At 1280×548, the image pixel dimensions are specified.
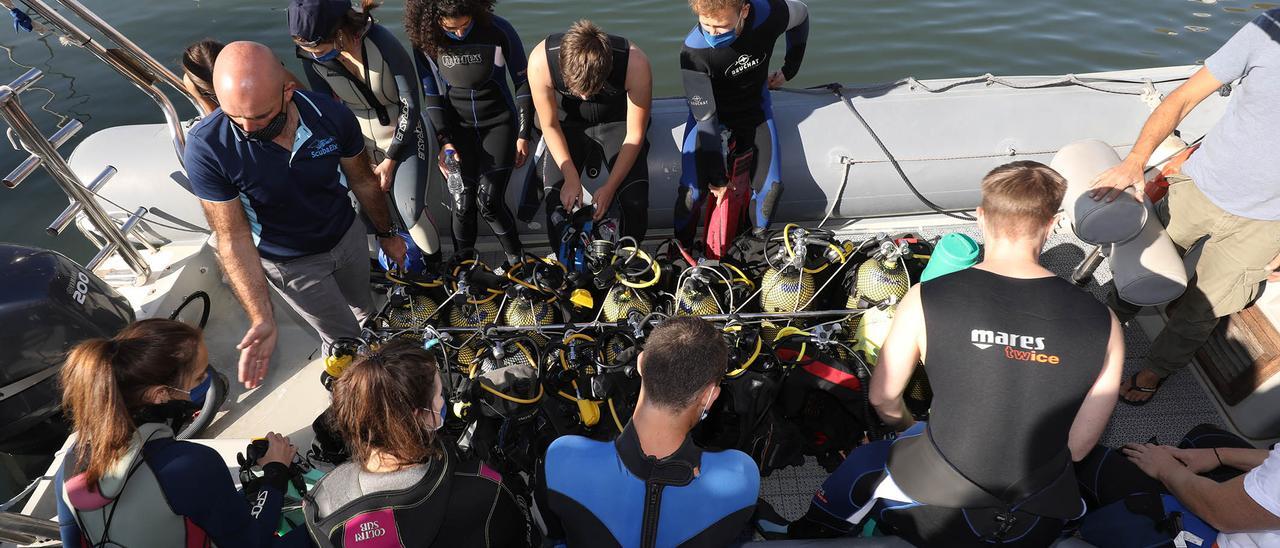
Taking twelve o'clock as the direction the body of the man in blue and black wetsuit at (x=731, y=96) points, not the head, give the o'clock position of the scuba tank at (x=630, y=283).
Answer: The scuba tank is roughly at 1 o'clock from the man in blue and black wetsuit.

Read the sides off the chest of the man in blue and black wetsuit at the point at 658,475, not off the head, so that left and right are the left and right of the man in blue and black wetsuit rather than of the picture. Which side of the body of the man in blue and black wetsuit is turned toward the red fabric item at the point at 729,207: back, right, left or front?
front

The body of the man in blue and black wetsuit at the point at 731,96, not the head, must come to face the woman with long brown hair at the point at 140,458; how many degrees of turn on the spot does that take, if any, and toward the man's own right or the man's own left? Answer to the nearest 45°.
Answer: approximately 45° to the man's own right

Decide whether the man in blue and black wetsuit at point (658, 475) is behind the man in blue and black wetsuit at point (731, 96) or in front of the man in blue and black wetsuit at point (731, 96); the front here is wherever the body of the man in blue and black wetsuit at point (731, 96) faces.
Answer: in front

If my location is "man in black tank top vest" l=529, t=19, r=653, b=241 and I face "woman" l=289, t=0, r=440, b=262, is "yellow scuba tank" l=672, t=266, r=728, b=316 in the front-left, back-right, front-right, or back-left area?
back-left

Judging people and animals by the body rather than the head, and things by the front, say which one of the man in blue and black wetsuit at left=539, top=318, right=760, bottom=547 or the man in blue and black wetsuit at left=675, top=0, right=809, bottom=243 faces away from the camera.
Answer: the man in blue and black wetsuit at left=539, top=318, right=760, bottom=547

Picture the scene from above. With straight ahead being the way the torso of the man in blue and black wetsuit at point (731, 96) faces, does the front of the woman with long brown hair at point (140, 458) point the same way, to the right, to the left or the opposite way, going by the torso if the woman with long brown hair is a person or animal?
the opposite way

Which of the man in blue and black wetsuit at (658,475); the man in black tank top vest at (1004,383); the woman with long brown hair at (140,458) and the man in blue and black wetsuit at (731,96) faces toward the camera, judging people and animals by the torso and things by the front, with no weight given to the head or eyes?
the man in blue and black wetsuit at (731,96)

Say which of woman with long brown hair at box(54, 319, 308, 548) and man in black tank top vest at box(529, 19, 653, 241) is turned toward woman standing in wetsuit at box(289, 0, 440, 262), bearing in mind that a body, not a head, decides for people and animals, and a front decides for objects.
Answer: the woman with long brown hair

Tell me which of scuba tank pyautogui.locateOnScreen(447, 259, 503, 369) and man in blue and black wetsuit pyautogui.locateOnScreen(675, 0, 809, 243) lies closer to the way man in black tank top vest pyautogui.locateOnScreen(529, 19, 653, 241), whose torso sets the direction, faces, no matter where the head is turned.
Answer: the scuba tank

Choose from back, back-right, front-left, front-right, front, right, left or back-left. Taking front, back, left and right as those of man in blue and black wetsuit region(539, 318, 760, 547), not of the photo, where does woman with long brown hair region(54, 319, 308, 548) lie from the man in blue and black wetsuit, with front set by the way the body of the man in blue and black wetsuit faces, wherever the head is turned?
left

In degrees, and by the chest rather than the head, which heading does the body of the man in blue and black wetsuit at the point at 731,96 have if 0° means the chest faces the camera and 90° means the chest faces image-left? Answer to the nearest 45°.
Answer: approximately 0°

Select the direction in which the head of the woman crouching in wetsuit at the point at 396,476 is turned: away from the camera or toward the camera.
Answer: away from the camera

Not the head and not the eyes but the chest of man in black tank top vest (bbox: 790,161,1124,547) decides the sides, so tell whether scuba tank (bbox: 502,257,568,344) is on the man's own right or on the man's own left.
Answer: on the man's own left

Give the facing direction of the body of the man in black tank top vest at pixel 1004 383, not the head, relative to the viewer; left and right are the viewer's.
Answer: facing away from the viewer

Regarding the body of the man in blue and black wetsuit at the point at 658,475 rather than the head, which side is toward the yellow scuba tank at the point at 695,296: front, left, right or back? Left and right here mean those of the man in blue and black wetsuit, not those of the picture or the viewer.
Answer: front

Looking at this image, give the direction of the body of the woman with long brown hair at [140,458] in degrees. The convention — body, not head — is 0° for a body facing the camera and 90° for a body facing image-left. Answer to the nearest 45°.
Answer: approximately 225°

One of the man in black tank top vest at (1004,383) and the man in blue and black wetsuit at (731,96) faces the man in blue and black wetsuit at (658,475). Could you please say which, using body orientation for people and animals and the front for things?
the man in blue and black wetsuit at (731,96)

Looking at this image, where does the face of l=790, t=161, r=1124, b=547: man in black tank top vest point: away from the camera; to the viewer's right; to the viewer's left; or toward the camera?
away from the camera

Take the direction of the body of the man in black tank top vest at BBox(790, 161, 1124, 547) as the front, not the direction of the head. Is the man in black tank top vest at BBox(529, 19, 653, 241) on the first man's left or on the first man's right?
on the first man's left

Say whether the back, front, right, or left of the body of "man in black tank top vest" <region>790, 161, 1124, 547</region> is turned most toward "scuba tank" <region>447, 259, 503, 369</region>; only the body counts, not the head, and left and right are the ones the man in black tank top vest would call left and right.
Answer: left
